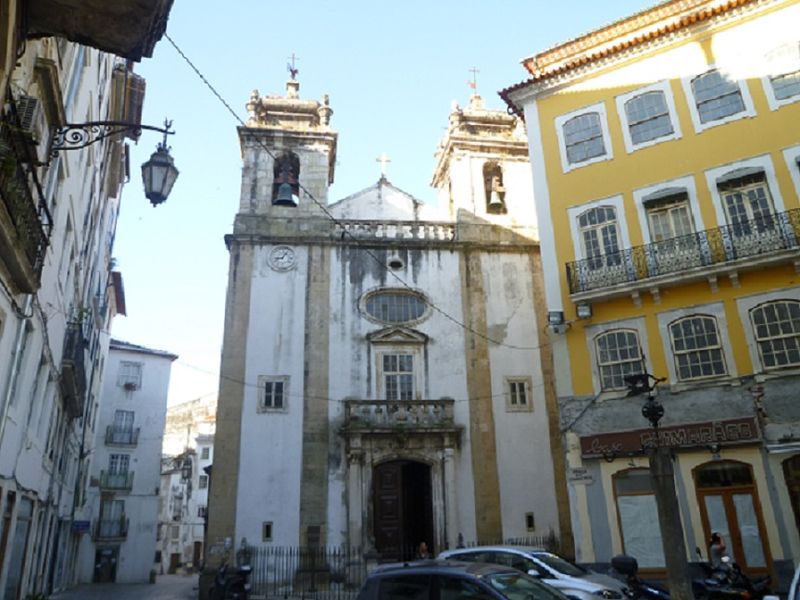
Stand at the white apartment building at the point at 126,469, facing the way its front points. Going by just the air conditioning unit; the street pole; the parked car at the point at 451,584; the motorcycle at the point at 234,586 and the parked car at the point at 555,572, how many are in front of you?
5

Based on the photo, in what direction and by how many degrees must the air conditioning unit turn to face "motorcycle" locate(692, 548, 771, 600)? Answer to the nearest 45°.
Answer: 0° — it already faces it

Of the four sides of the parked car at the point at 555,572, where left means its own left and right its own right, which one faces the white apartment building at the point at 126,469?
back

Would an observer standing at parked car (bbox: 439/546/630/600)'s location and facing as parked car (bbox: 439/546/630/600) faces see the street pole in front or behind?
in front

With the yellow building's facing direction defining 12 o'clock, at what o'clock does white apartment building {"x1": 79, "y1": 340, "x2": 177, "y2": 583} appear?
The white apartment building is roughly at 2 o'clock from the yellow building.

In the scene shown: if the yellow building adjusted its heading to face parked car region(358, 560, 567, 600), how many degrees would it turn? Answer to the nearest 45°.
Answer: approximately 45° to its left

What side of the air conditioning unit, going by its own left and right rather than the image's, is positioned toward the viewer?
right

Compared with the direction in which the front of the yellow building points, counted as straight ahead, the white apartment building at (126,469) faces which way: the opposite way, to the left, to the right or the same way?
to the left
